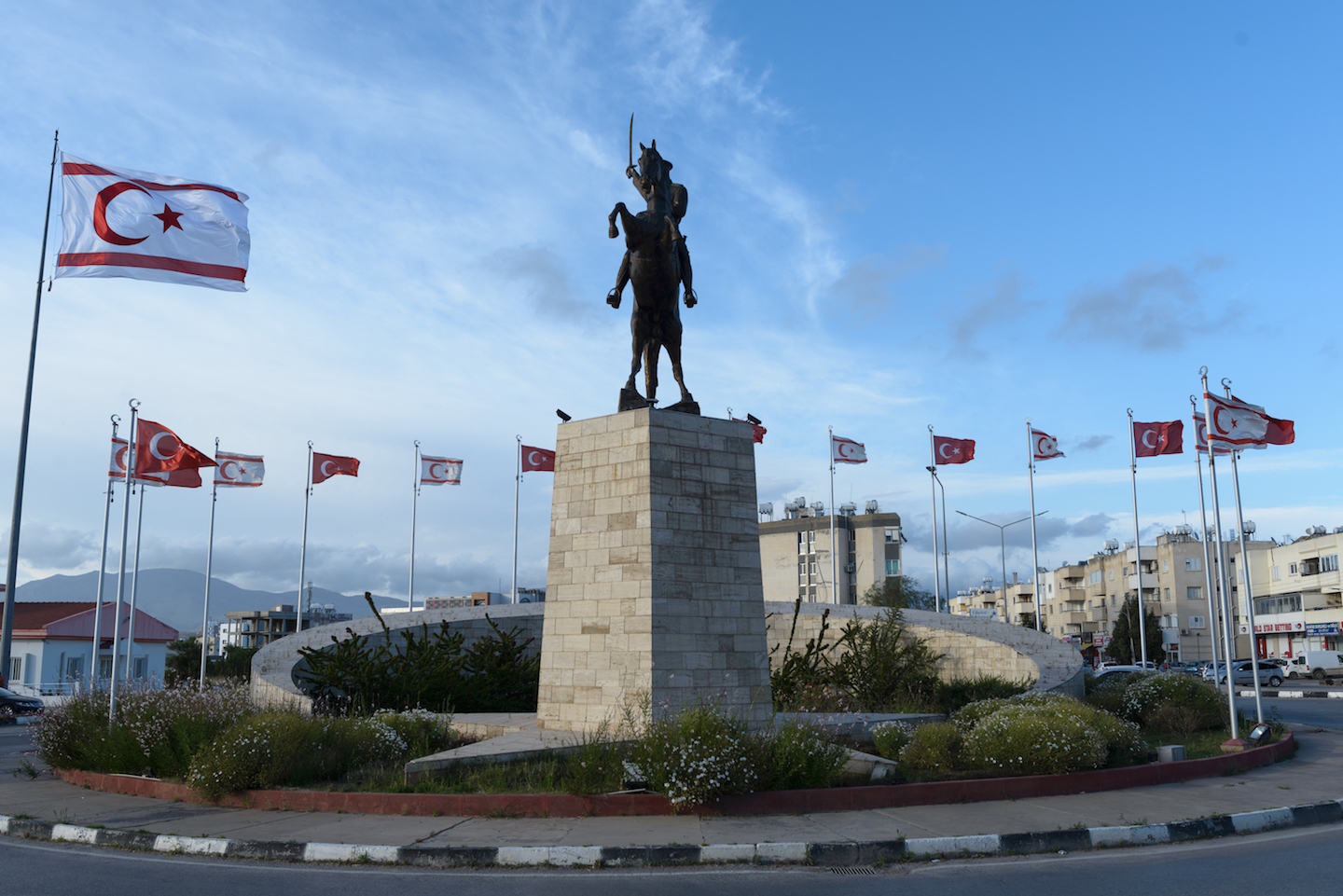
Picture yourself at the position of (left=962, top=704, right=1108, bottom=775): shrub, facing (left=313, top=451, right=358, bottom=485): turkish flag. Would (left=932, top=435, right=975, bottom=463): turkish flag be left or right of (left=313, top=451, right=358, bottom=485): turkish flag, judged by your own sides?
right

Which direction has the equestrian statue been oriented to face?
toward the camera

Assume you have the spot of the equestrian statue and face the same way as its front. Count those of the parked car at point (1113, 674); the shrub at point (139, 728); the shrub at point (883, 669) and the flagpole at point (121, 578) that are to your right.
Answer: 2

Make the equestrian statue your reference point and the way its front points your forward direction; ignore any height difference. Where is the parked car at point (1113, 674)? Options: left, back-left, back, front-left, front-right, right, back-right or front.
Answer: back-left

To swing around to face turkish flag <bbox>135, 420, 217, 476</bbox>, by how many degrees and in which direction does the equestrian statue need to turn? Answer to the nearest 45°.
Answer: approximately 90° to its right

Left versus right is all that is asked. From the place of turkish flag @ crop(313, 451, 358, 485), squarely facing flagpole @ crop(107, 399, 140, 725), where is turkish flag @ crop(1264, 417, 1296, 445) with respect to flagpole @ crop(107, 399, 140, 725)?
left

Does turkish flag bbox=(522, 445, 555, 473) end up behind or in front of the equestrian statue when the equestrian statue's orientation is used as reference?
behind

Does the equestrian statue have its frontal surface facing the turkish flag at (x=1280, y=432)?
no

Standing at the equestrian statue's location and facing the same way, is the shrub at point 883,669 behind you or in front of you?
behind

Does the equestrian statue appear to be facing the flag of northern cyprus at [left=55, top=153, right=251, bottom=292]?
no
